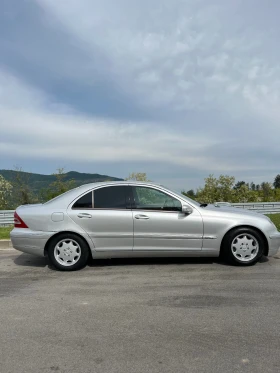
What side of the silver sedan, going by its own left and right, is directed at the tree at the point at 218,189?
left

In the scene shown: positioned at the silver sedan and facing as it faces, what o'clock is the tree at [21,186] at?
The tree is roughly at 8 o'clock from the silver sedan.

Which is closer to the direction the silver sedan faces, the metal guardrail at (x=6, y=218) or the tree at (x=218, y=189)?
the tree

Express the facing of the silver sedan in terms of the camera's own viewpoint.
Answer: facing to the right of the viewer

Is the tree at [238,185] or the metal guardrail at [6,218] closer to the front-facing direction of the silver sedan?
the tree

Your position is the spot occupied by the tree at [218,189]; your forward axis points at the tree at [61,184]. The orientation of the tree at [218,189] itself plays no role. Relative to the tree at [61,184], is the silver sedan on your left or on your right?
left

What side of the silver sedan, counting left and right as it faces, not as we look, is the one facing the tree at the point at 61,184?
left

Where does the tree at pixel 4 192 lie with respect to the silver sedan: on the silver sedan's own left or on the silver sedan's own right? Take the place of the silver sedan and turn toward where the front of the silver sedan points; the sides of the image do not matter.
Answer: on the silver sedan's own left
